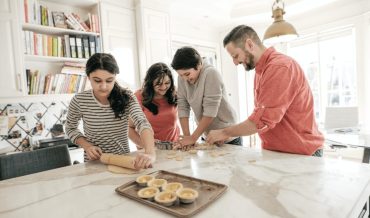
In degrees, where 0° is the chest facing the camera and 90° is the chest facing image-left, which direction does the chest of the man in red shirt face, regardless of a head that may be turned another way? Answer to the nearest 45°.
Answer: approximately 90°

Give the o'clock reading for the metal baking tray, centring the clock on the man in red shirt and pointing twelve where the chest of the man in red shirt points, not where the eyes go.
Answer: The metal baking tray is roughly at 10 o'clock from the man in red shirt.

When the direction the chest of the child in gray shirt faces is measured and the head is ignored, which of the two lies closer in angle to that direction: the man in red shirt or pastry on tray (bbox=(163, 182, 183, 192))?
the pastry on tray

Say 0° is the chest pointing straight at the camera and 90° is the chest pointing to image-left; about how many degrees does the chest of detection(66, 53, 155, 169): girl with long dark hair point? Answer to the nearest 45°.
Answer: approximately 0°

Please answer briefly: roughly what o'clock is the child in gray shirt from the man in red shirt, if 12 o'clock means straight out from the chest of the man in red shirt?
The child in gray shirt is roughly at 1 o'clock from the man in red shirt.

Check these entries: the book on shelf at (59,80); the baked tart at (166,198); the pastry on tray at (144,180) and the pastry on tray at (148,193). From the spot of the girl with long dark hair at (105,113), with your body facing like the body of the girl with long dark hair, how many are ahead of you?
3

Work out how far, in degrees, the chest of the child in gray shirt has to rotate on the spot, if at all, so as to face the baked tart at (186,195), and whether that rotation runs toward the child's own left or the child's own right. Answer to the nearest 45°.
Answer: approximately 45° to the child's own left

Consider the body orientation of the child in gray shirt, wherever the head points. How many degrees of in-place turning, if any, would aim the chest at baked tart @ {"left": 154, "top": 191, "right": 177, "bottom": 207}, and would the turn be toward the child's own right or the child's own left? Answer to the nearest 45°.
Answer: approximately 45° to the child's own left

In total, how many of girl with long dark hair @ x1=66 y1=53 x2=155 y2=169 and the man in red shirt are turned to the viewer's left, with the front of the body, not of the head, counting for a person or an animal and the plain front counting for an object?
1

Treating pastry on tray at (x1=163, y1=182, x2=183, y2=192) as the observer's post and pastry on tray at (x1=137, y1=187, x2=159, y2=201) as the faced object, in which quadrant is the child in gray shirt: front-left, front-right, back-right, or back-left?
back-right
